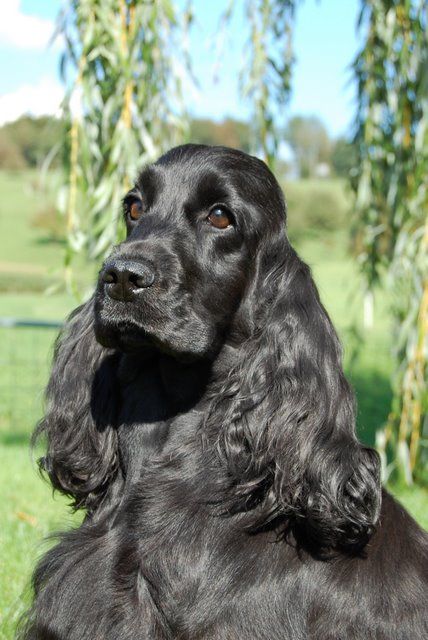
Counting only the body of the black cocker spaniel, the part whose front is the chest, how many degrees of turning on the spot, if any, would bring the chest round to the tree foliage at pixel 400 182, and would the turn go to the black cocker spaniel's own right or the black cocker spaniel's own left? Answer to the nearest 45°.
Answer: approximately 135° to the black cocker spaniel's own right

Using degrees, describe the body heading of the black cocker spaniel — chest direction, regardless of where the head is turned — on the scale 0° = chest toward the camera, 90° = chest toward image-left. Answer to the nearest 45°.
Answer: approximately 45°

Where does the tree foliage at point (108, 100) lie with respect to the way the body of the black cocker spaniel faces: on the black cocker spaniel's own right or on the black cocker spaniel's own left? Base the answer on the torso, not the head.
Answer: on the black cocker spaniel's own right
